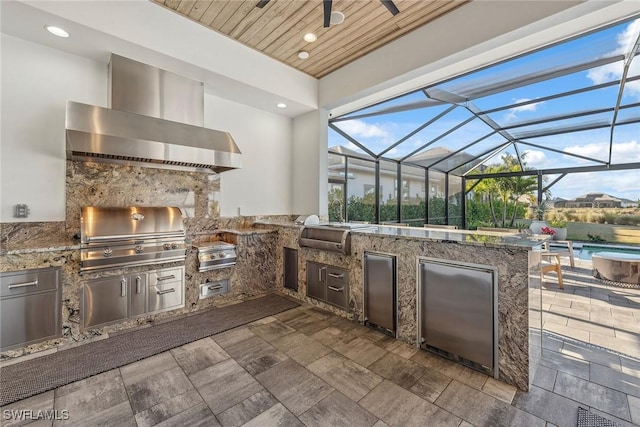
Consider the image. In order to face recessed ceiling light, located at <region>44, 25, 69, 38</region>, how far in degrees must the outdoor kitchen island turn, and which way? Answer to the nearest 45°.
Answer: approximately 45° to its right

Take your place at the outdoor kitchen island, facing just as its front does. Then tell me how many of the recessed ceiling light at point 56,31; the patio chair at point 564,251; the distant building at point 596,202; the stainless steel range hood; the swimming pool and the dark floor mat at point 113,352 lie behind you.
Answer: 3

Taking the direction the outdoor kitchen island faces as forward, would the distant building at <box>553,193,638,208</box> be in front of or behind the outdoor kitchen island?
behind

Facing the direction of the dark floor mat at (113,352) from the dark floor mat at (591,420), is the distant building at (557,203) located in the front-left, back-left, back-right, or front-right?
back-right

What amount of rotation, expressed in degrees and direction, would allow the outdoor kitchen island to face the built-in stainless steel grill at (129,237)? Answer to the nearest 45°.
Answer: approximately 45° to its right

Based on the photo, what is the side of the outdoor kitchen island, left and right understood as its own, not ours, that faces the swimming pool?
back

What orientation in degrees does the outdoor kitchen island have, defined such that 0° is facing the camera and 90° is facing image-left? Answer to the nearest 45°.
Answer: approximately 45°

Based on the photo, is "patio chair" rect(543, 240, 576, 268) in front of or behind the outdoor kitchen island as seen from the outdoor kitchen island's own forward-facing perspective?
behind

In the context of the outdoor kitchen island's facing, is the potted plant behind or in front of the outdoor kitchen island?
behind
